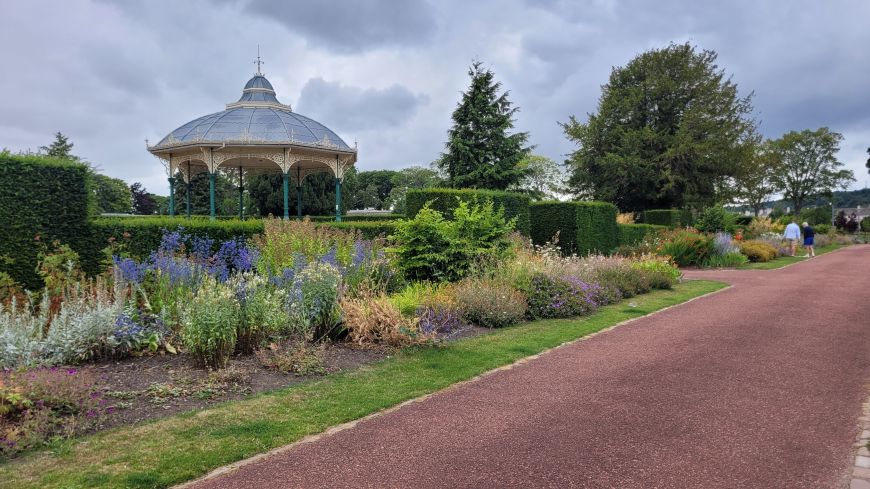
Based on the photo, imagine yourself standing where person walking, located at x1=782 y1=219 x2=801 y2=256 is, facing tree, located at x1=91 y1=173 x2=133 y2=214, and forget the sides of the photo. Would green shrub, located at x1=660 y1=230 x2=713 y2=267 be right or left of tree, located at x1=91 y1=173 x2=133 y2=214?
left

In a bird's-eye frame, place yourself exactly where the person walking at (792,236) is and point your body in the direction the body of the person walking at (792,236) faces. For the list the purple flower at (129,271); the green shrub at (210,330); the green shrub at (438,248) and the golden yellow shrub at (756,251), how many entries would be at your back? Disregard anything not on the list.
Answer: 4

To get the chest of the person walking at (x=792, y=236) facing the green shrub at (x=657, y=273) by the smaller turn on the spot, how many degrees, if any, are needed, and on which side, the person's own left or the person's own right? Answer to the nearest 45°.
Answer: approximately 180°

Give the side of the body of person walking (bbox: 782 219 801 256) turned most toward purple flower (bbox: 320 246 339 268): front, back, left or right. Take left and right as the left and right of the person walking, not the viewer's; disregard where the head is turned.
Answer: back

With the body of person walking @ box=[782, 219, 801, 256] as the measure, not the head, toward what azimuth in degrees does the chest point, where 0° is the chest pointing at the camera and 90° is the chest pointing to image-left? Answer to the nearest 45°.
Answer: approximately 180°

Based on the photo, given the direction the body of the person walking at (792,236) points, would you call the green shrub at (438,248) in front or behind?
behind

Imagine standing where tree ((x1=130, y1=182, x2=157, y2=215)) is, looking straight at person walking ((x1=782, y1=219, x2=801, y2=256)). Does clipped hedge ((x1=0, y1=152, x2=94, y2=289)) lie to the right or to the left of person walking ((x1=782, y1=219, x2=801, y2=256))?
right

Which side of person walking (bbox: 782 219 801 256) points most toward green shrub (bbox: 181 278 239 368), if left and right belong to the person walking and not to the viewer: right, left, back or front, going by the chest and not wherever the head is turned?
back

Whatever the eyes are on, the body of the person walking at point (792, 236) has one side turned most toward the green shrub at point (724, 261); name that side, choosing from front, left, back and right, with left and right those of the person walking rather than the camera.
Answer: back

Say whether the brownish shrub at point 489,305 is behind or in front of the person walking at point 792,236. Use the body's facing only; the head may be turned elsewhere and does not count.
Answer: behind

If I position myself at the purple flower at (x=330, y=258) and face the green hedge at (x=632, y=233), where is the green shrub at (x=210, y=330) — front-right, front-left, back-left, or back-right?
back-right

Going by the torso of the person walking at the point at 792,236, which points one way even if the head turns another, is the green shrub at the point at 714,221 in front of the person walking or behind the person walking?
behind

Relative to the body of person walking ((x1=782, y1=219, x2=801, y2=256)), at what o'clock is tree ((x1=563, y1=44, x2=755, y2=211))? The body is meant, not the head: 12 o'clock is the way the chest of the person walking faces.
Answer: The tree is roughly at 10 o'clock from the person walking.

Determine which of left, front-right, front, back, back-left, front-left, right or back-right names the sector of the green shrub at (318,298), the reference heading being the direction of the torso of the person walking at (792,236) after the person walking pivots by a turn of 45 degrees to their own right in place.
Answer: back-right

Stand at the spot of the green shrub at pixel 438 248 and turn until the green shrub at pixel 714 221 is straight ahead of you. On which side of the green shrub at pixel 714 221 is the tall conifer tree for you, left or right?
left
